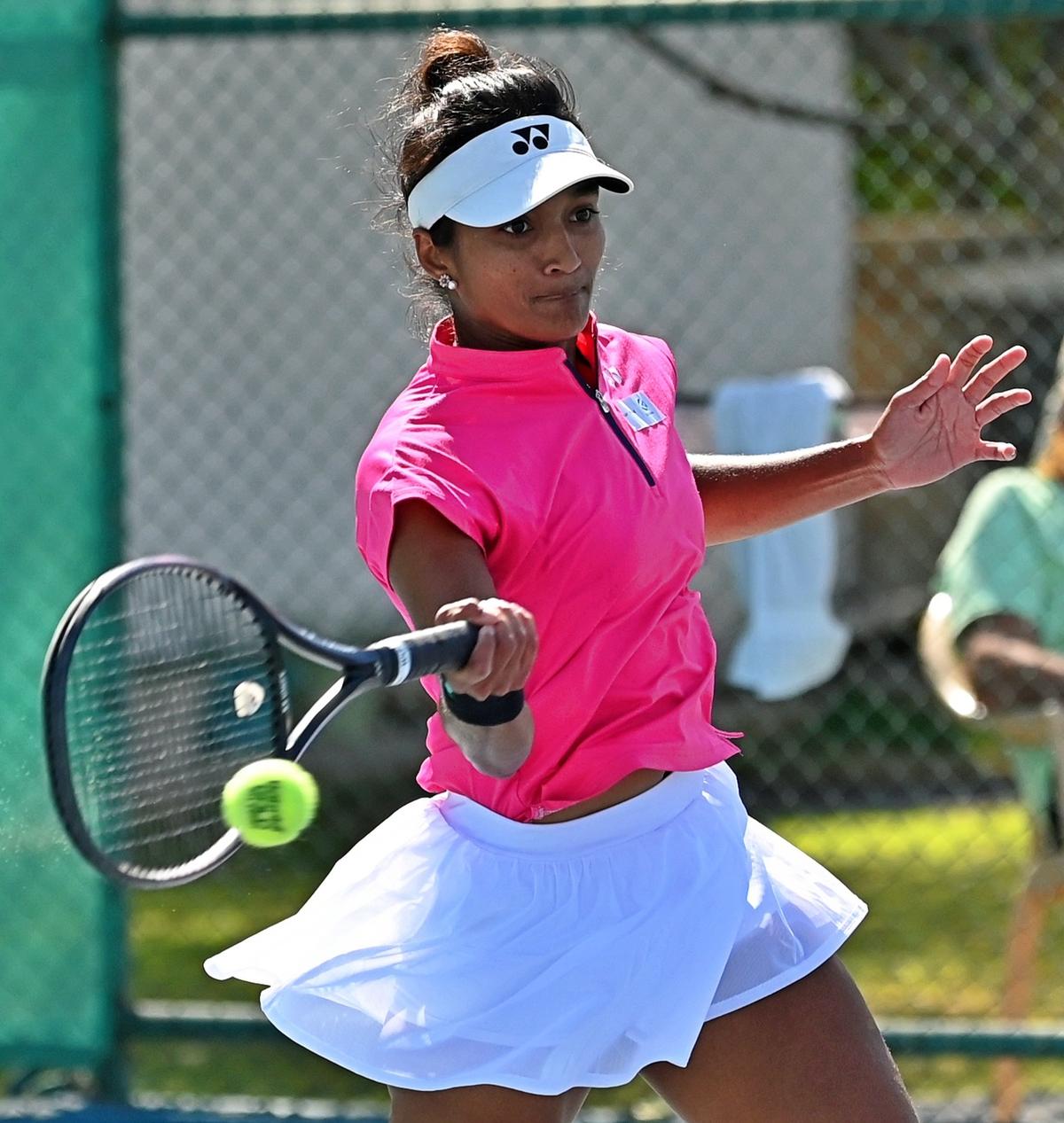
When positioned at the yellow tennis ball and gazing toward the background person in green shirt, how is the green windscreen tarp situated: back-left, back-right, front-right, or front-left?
front-left

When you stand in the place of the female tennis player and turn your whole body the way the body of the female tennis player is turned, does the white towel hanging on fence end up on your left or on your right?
on your left

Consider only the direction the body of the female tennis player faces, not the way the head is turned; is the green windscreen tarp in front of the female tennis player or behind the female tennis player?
behind

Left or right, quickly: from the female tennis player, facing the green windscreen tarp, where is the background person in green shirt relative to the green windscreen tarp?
right
